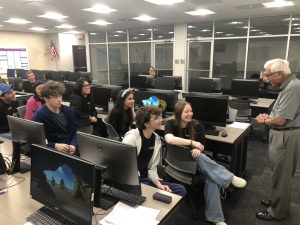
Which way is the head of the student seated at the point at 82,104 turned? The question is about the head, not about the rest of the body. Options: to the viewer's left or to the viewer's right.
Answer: to the viewer's right

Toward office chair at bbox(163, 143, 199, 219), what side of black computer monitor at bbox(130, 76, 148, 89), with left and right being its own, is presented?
front

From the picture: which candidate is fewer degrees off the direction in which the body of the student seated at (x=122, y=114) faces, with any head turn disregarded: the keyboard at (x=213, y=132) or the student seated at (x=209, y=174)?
the keyboard

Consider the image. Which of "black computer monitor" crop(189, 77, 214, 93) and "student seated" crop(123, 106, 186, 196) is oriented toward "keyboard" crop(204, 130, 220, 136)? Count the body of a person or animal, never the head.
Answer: the black computer monitor

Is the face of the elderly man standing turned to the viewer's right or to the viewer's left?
to the viewer's left

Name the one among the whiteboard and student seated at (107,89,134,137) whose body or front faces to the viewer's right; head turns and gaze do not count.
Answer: the student seated

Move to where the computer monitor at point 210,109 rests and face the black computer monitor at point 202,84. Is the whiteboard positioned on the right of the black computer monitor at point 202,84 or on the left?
left

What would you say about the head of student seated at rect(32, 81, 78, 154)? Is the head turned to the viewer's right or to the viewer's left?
to the viewer's right

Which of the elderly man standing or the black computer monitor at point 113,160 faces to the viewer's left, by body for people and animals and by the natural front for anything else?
the elderly man standing

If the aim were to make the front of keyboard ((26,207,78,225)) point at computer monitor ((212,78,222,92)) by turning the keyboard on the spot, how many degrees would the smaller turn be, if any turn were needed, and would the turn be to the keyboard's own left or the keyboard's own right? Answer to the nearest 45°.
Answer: approximately 180°

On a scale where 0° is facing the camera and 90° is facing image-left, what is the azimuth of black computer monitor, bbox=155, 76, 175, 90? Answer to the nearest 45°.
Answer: approximately 0°

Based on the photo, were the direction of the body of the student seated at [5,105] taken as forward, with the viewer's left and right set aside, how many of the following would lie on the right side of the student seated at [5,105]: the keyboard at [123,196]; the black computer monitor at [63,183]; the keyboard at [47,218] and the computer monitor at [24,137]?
4
